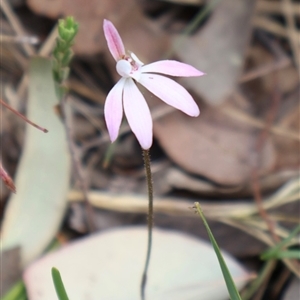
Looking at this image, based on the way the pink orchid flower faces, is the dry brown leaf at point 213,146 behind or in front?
behind

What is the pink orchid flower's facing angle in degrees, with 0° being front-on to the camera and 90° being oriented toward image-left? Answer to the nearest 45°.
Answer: approximately 45°

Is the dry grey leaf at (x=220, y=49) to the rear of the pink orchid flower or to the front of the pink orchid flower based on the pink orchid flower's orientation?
to the rear
